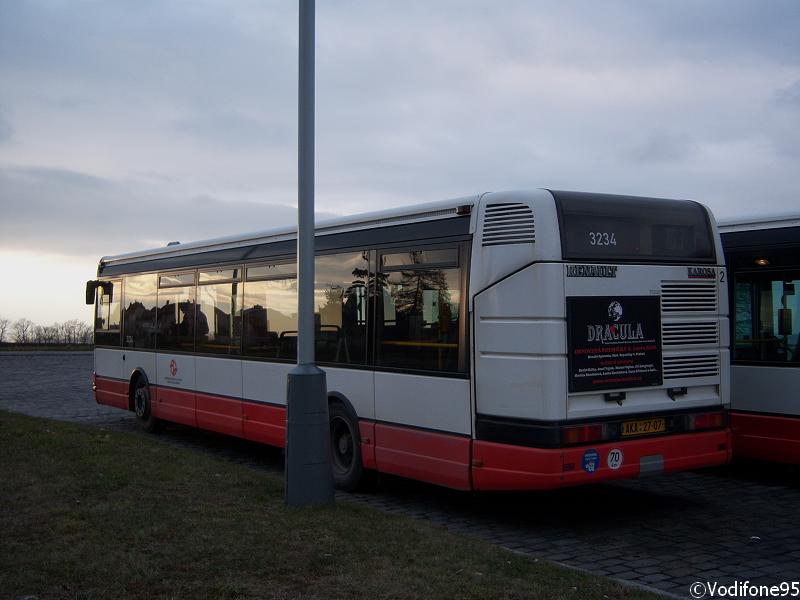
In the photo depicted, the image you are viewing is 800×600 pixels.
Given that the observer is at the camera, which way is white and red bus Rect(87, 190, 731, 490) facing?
facing away from the viewer and to the left of the viewer

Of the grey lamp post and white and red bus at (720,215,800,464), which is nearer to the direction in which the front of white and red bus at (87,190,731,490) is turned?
the grey lamp post

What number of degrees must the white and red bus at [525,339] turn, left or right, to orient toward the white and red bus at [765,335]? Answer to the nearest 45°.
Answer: approximately 90° to its right
